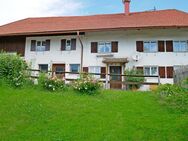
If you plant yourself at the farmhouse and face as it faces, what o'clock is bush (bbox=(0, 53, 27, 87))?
The bush is roughly at 1 o'clock from the farmhouse.

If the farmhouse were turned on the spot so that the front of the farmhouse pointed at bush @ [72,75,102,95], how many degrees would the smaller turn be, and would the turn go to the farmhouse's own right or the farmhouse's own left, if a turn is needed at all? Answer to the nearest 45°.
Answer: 0° — it already faces it

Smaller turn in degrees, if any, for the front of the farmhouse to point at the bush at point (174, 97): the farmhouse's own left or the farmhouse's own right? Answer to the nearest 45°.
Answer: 0° — it already faces it

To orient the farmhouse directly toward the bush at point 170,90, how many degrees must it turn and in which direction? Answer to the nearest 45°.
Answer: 0° — it already faces it

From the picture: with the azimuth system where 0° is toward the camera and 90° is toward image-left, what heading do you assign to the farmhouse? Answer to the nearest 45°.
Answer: approximately 0°
